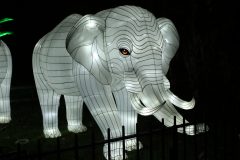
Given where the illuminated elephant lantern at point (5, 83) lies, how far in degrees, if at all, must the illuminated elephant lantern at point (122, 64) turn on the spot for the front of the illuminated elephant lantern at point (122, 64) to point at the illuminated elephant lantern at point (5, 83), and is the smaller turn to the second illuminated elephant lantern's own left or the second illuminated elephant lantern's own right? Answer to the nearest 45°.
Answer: approximately 180°

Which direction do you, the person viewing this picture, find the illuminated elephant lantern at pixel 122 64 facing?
facing the viewer and to the right of the viewer
